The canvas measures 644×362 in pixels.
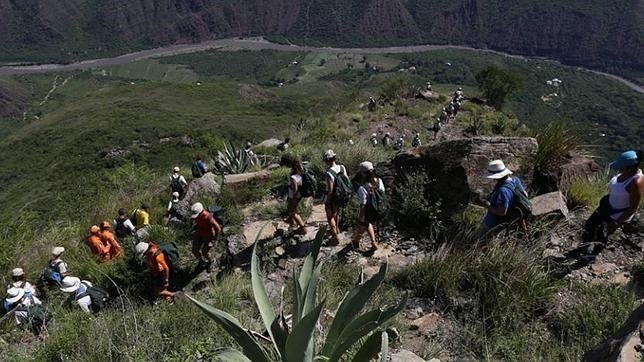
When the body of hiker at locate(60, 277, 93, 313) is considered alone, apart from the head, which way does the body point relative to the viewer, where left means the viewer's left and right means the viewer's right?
facing to the left of the viewer

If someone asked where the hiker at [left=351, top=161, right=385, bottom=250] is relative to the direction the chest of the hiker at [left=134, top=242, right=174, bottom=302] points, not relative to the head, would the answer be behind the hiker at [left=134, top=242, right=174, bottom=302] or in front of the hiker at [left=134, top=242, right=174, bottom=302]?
behind

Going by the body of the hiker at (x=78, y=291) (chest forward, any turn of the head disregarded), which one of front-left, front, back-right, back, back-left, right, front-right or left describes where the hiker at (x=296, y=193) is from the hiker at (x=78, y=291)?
back

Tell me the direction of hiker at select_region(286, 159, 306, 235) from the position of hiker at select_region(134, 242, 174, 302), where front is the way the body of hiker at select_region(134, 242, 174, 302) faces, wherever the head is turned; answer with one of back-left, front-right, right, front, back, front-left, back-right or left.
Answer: back

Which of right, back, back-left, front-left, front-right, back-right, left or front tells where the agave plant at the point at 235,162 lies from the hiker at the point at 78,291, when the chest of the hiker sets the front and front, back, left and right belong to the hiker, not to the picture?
back-right

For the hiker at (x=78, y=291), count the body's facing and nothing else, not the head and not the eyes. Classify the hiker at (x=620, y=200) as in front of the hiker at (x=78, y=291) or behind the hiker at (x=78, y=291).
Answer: behind

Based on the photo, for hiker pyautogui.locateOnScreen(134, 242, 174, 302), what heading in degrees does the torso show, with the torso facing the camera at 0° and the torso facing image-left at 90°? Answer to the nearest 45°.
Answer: approximately 90°

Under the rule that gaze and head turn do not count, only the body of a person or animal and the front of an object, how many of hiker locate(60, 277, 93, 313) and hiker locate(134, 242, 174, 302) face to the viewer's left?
2
